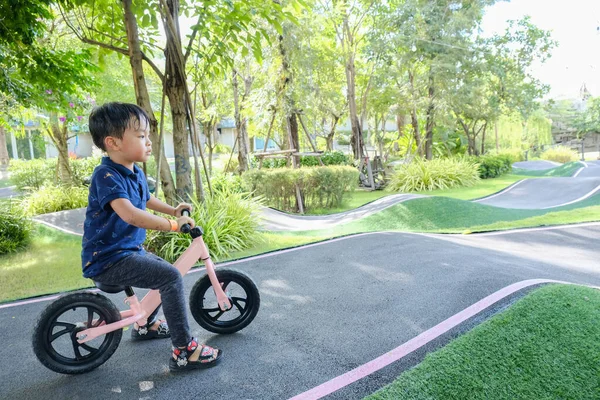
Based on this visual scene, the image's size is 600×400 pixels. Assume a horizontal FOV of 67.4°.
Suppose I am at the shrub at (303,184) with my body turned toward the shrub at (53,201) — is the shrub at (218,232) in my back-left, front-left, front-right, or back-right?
front-left

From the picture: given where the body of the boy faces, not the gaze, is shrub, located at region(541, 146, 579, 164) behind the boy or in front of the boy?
in front

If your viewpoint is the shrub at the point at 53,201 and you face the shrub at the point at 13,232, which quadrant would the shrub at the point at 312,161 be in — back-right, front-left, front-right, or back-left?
back-left

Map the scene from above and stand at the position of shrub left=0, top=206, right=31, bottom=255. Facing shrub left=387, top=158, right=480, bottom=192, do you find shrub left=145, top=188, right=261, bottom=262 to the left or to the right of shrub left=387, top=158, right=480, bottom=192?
right

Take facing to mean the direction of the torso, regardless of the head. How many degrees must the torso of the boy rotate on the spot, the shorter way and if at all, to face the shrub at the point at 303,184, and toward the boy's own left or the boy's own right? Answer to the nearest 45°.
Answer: approximately 45° to the boy's own left

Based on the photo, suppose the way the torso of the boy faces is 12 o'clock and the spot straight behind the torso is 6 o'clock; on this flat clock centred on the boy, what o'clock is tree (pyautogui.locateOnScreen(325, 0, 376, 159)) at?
The tree is roughly at 10 o'clock from the boy.

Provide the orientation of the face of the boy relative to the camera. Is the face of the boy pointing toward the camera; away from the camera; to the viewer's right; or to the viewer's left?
to the viewer's right

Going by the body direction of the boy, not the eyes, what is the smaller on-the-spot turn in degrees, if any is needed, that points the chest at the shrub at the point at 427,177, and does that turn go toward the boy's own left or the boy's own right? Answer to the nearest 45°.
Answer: approximately 45° to the boy's own left

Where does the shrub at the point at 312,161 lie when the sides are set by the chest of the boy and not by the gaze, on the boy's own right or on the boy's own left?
on the boy's own left

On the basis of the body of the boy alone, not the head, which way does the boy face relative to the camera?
to the viewer's right
